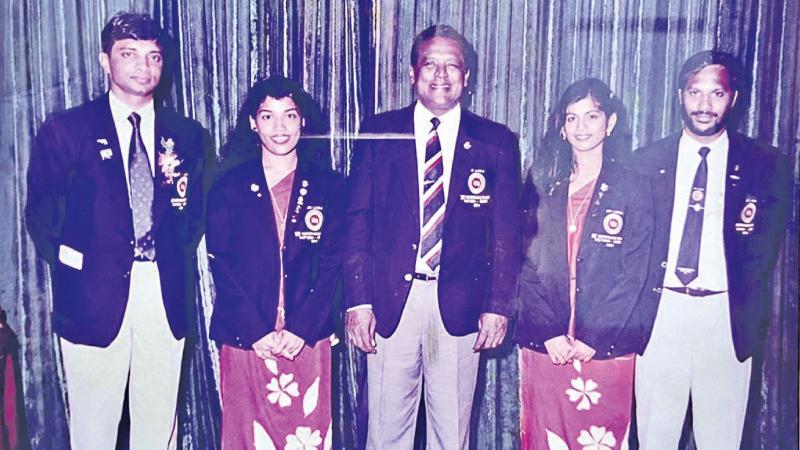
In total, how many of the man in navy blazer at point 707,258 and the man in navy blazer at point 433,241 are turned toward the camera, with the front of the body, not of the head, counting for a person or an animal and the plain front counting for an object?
2

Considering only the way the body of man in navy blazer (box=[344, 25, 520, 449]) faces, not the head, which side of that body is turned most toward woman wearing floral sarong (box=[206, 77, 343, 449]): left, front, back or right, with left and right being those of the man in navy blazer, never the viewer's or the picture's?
right

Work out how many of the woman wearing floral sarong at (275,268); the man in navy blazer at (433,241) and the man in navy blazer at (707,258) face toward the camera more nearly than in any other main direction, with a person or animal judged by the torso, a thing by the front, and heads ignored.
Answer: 3

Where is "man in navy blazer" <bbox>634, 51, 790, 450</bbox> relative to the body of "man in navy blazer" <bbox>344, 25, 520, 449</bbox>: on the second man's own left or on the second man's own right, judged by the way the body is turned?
on the second man's own left

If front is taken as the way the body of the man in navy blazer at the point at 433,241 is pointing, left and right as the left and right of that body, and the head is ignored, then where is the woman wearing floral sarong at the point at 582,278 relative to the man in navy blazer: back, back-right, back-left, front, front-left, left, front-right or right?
left

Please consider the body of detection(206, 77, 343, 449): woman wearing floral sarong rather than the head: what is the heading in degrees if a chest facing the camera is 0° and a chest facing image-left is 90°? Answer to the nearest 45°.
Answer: approximately 0°
